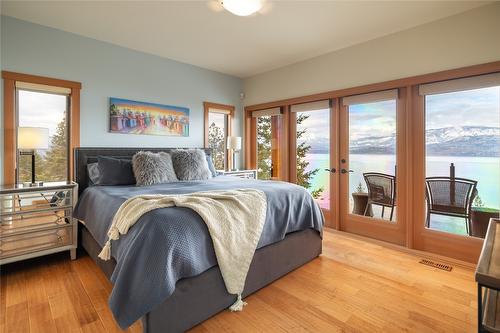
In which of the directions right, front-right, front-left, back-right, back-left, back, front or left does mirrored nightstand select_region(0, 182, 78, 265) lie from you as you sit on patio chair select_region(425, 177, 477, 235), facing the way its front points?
back-left

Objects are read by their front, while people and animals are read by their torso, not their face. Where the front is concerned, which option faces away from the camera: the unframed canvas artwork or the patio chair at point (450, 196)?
the patio chair

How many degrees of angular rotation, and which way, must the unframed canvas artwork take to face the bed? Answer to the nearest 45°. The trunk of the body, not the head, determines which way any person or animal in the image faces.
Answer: approximately 45° to its right

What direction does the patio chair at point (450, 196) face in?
away from the camera

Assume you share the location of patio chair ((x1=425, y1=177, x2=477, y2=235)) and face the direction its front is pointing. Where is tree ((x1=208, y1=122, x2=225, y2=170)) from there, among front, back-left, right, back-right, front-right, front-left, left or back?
left

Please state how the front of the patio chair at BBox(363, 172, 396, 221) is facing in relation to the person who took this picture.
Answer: facing away from the viewer and to the right of the viewer

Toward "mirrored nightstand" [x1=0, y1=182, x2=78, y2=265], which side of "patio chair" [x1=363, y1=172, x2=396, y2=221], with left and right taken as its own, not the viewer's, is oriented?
back

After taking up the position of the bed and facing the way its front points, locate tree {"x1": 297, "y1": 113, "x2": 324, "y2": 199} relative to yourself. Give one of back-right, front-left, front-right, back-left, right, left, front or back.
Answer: left

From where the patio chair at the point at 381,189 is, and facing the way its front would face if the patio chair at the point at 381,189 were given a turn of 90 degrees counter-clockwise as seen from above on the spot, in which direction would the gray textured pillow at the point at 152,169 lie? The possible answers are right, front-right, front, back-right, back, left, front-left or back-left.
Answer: left

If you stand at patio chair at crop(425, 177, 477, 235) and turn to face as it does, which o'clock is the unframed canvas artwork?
The unframed canvas artwork is roughly at 8 o'clock from the patio chair.

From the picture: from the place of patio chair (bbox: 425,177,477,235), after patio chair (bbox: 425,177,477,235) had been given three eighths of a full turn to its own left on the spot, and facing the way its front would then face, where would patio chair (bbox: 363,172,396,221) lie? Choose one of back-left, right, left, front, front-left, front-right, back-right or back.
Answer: front-right

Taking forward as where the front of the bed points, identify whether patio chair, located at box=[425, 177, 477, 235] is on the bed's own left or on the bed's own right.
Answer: on the bed's own left
